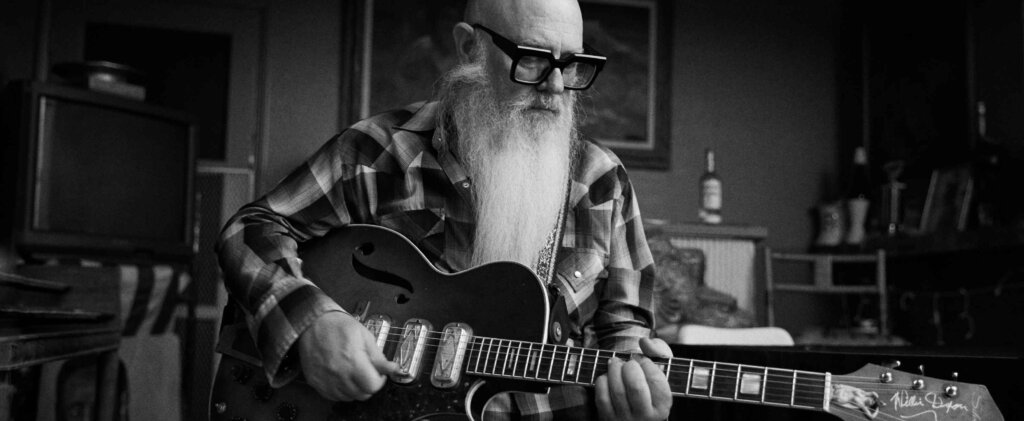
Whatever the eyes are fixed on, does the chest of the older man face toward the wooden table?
no

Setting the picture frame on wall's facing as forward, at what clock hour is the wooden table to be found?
The wooden table is roughly at 1 o'clock from the picture frame on wall.

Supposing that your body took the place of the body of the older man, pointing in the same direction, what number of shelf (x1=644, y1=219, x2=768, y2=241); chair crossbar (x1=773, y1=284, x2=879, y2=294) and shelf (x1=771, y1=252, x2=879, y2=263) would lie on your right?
0

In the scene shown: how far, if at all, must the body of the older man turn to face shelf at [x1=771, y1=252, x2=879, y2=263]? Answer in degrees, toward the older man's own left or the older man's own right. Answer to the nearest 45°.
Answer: approximately 90° to the older man's own left

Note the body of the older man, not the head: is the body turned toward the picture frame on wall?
no

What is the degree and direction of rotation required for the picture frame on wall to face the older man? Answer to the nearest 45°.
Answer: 0° — it already faces them

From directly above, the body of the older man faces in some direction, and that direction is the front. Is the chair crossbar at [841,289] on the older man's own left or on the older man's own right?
on the older man's own left

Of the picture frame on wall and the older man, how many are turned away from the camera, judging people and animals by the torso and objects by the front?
0

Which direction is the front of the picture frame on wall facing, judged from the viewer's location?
facing the viewer

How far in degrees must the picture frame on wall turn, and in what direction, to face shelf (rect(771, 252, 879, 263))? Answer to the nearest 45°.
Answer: approximately 90° to its left

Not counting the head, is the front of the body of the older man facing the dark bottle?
no

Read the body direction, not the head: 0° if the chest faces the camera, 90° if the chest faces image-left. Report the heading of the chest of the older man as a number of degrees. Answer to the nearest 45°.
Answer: approximately 315°
